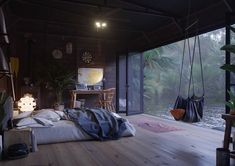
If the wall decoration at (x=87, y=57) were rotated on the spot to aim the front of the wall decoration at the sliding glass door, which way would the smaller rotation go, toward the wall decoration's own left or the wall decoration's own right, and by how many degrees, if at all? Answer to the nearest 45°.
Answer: approximately 90° to the wall decoration's own left

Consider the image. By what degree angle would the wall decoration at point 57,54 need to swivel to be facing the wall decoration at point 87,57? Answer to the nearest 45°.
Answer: approximately 90° to its left

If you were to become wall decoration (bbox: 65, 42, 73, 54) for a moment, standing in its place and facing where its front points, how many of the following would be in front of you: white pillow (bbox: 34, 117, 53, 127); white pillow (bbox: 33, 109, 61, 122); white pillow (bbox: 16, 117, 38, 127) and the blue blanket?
4

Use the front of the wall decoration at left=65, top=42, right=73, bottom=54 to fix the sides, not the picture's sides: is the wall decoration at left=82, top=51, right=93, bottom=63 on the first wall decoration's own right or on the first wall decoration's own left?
on the first wall decoration's own left

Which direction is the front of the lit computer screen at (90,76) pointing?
toward the camera

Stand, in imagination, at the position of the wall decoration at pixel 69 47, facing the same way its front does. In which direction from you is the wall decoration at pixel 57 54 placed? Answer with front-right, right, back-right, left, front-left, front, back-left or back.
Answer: right

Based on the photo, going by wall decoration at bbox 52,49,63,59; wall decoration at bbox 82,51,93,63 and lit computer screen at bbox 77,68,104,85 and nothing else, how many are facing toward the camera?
3

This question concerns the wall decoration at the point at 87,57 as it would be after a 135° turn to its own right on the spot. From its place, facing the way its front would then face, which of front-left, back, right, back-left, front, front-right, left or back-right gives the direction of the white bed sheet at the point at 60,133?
back-left

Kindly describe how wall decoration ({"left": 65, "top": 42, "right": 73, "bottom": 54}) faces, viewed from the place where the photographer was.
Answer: facing the viewer

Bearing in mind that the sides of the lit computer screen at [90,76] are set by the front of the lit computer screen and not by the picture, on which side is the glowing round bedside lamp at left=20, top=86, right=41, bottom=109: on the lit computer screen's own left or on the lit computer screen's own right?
on the lit computer screen's own right

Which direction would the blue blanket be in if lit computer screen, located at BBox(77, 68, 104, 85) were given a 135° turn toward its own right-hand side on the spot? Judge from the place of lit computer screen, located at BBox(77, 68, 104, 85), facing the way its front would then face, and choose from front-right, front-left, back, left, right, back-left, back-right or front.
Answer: back-left
